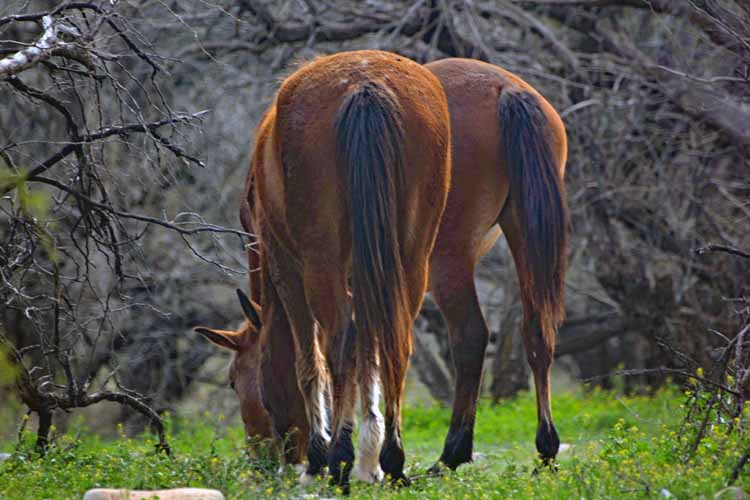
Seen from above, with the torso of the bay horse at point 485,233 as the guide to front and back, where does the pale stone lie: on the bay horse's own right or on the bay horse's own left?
on the bay horse's own left

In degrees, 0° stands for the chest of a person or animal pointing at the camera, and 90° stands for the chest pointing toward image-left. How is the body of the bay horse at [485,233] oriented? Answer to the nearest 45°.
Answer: approximately 135°

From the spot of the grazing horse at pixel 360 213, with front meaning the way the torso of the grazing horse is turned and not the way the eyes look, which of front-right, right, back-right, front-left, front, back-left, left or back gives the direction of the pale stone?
back-left

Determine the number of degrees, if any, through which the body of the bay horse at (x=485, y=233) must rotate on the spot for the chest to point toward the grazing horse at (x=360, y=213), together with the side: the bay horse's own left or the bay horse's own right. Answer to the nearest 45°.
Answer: approximately 90° to the bay horse's own left

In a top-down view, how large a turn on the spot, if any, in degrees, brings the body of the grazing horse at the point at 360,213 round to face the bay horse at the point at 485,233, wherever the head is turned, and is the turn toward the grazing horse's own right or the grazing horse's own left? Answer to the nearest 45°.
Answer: approximately 45° to the grazing horse's own right

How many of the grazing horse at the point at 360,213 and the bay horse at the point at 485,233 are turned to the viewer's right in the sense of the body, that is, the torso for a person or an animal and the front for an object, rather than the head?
0

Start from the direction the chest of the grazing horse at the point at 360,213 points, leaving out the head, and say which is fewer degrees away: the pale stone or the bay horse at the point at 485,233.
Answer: the bay horse

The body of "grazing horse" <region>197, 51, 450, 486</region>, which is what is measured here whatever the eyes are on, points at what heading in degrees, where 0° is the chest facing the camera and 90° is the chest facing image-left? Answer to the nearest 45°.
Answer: approximately 180°
